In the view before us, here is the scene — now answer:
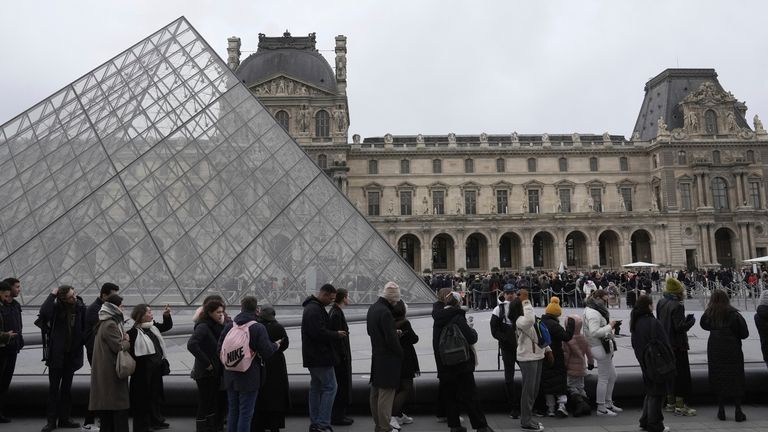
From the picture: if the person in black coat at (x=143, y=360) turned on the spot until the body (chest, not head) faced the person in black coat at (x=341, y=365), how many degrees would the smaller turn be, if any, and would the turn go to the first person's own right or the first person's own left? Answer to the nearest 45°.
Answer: approximately 45° to the first person's own left

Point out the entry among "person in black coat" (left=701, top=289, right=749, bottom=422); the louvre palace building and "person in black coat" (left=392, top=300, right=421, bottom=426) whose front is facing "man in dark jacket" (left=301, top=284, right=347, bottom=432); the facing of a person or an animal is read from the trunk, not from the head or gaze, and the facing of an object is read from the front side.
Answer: the louvre palace building

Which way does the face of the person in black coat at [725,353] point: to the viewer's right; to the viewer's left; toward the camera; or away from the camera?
away from the camera

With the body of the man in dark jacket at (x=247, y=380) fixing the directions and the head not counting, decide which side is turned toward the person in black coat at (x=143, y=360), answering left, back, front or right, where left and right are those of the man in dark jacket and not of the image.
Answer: left

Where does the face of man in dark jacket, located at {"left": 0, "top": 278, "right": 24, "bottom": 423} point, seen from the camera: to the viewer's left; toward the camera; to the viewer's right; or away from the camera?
to the viewer's right
